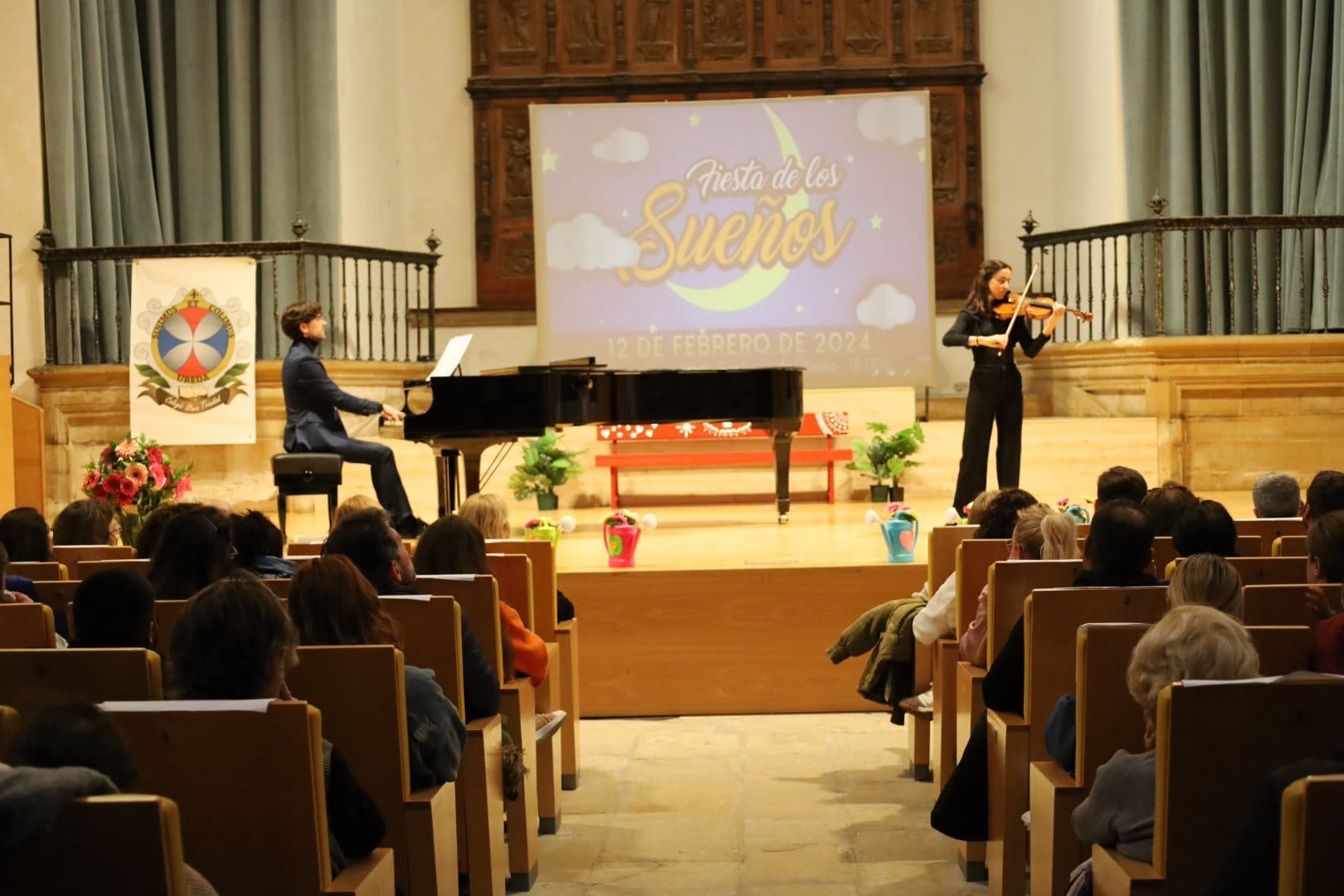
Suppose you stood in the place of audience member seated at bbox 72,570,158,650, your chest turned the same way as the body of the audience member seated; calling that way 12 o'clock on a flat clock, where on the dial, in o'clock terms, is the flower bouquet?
The flower bouquet is roughly at 12 o'clock from the audience member seated.

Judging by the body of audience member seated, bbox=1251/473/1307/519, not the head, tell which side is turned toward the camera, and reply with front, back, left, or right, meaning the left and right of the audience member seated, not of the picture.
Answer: back

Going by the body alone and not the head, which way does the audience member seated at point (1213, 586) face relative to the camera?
away from the camera

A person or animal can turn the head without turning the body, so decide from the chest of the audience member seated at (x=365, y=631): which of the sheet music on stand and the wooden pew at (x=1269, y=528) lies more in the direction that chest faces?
the sheet music on stand

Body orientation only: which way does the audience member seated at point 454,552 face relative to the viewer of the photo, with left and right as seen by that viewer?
facing away from the viewer

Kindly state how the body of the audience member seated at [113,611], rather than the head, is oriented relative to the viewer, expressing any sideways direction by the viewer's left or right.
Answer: facing away from the viewer

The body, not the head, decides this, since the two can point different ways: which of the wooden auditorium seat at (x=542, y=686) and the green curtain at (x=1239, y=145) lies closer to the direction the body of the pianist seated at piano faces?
the green curtain

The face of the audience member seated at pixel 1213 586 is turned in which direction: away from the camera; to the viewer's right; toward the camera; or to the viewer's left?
away from the camera

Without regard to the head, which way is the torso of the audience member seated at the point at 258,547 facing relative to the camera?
away from the camera

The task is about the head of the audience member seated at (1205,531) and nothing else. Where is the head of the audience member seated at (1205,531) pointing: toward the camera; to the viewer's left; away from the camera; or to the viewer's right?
away from the camera

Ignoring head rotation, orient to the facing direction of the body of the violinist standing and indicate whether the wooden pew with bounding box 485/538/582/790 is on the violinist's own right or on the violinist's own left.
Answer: on the violinist's own right

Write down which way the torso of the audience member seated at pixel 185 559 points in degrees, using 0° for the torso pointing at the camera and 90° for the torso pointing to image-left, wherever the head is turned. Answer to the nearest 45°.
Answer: approximately 225°

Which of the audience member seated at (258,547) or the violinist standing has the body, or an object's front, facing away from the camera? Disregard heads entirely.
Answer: the audience member seated

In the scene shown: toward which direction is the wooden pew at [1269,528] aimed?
away from the camera

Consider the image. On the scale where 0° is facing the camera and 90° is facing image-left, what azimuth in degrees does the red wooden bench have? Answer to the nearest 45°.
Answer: approximately 0°
